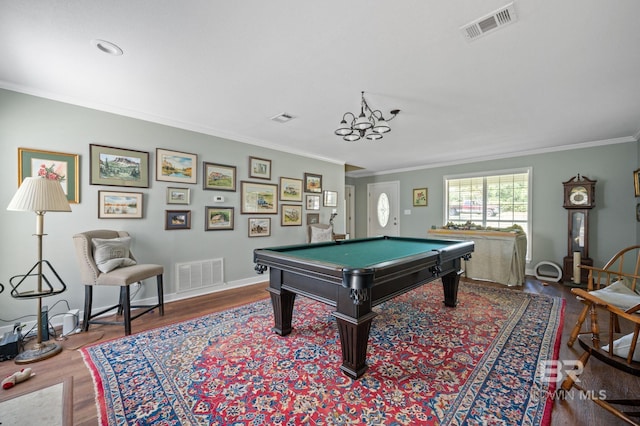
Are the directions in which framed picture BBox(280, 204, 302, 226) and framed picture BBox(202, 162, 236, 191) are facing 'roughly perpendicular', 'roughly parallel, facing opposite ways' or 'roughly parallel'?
roughly parallel

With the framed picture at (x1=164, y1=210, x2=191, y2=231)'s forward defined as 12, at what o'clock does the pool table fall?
The pool table is roughly at 11 o'clock from the framed picture.

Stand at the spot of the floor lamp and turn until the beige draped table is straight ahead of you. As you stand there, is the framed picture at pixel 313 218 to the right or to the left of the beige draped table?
left

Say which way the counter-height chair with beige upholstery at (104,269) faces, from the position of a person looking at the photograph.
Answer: facing the viewer and to the right of the viewer

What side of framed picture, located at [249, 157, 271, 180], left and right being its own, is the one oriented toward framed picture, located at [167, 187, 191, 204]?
right

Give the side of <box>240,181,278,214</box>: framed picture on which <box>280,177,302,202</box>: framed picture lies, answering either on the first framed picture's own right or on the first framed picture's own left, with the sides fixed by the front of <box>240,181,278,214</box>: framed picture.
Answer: on the first framed picture's own left

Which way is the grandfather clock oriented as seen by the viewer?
toward the camera

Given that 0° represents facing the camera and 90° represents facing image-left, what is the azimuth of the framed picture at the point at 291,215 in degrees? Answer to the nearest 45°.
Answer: approximately 315°

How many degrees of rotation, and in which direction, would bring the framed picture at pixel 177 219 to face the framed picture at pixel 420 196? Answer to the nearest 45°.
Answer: approximately 90° to its left

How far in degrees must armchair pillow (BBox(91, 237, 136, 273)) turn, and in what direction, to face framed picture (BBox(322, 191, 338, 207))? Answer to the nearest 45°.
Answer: approximately 45° to its left

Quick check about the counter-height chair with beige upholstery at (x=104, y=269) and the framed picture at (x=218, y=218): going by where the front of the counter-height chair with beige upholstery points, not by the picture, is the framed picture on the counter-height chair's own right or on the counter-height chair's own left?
on the counter-height chair's own left

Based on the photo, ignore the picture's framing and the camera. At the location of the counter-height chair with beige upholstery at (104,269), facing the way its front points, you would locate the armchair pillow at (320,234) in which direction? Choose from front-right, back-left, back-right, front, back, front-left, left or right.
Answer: front-left
